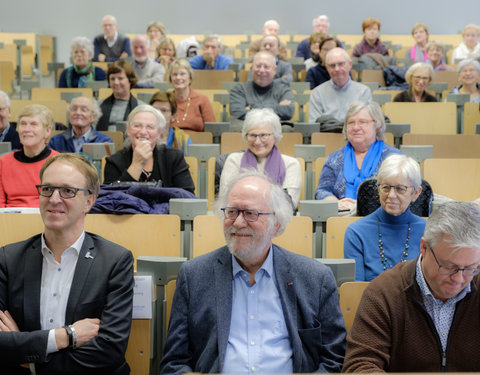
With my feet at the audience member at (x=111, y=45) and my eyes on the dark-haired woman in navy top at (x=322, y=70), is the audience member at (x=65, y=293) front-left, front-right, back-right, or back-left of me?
front-right

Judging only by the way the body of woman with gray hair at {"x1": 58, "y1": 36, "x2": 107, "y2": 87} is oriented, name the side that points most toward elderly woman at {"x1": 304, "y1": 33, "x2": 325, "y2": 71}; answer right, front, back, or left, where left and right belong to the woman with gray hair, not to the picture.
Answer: left

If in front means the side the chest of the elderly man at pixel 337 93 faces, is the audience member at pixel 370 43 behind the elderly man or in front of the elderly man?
behind

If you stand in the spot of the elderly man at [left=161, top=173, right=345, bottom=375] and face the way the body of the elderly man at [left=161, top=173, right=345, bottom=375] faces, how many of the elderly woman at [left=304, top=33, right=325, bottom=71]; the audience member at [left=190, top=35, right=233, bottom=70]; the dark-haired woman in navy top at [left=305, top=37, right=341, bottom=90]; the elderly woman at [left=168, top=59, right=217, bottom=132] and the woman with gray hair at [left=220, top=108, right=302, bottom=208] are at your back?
5

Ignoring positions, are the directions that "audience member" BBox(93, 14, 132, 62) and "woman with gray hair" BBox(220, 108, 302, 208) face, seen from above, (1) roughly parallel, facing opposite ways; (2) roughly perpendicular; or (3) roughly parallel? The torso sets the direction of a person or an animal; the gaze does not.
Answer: roughly parallel

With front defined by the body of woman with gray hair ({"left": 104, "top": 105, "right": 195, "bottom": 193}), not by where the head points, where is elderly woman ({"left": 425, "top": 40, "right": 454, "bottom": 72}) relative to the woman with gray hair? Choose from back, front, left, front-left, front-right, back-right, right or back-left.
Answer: back-left

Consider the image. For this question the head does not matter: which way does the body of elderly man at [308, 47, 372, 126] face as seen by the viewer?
toward the camera

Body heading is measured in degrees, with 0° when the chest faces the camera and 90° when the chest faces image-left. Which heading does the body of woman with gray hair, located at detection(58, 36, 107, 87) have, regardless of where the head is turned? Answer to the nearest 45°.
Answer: approximately 0°

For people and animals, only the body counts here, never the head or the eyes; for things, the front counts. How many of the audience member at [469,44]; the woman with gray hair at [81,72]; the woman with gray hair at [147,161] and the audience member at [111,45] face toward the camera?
4

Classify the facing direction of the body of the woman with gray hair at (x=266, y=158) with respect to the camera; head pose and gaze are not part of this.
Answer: toward the camera

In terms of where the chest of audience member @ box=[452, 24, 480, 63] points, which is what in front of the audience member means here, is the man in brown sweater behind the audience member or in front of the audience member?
in front

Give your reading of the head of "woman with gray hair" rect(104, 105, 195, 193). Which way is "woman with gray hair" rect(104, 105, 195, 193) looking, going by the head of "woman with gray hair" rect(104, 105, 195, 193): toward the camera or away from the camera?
toward the camera

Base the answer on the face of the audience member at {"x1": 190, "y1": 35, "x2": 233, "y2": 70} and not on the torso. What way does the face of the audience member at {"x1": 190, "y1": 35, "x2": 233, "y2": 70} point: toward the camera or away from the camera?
toward the camera

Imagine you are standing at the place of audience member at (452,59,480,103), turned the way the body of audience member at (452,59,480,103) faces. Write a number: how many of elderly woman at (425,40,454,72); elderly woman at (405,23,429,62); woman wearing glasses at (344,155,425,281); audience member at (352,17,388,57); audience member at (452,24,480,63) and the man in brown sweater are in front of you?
2

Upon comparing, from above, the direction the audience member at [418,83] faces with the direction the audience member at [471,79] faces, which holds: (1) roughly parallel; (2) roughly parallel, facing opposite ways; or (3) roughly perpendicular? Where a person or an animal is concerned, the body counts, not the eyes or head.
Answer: roughly parallel

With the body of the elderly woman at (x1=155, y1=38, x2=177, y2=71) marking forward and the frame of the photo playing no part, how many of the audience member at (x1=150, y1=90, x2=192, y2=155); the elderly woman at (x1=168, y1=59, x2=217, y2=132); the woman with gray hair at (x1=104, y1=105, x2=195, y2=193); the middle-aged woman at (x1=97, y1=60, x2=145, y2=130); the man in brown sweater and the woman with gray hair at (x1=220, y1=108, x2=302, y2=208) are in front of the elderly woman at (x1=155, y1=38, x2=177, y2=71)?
6

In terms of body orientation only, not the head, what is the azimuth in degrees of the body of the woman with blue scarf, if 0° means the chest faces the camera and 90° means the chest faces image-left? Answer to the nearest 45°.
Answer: approximately 45°
